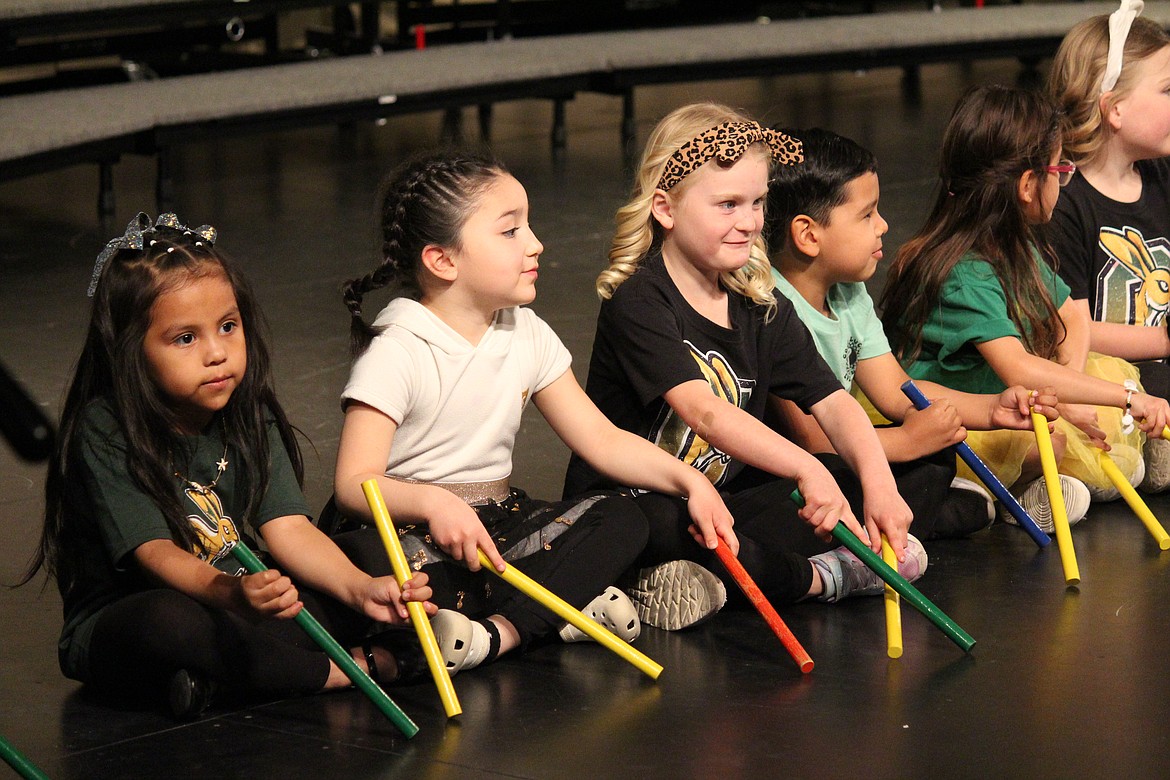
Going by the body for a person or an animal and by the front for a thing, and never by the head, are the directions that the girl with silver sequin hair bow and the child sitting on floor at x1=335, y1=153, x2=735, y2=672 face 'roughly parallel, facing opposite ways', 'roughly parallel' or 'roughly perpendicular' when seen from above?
roughly parallel

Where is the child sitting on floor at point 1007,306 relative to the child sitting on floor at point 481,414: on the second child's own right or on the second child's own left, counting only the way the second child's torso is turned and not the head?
on the second child's own left

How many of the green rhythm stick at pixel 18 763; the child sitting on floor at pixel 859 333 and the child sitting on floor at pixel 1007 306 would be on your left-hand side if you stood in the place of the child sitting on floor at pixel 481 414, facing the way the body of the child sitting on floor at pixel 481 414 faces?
2

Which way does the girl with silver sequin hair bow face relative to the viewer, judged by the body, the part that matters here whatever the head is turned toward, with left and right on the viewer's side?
facing the viewer and to the right of the viewer

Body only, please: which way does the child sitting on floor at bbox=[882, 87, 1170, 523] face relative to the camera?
to the viewer's right

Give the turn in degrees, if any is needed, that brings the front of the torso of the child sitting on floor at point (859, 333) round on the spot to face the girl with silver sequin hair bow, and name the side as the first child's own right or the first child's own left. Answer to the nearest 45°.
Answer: approximately 90° to the first child's own right

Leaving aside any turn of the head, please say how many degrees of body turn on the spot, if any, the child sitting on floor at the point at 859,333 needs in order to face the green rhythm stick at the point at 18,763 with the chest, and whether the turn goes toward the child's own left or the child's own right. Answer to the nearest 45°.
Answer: approximately 90° to the child's own right

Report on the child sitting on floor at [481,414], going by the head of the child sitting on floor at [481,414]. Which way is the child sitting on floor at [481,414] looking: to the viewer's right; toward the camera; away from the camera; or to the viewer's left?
to the viewer's right

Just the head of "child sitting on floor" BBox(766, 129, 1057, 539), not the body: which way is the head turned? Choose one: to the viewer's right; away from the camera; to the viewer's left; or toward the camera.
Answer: to the viewer's right

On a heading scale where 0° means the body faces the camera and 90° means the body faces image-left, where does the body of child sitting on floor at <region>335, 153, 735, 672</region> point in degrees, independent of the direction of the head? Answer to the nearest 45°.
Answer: approximately 315°

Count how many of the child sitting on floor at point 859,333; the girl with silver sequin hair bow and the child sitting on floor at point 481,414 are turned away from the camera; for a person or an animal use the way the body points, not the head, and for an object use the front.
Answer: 0

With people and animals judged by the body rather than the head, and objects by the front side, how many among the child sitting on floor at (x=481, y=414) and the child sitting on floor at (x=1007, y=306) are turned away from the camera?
0

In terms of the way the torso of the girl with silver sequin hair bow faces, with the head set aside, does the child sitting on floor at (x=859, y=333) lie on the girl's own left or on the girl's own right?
on the girl's own left

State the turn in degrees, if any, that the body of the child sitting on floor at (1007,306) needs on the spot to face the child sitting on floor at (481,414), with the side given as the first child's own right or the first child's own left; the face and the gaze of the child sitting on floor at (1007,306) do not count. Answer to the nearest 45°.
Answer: approximately 135° to the first child's own right
